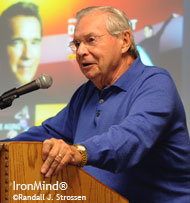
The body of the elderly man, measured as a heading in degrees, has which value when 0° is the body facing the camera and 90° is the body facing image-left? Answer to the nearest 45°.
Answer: approximately 45°

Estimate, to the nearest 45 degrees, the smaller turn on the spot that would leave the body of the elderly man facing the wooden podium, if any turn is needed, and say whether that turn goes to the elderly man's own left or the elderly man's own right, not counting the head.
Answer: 0° — they already face it
